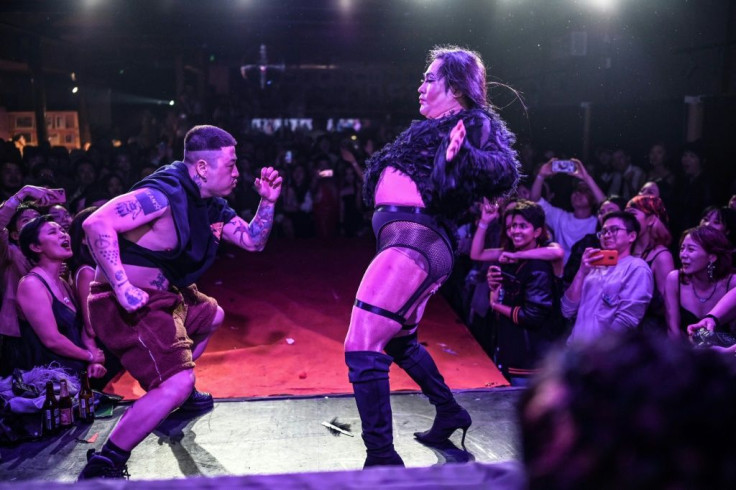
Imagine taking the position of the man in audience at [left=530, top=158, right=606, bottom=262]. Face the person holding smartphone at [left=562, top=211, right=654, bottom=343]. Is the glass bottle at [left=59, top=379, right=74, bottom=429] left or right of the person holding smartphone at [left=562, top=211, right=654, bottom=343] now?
right

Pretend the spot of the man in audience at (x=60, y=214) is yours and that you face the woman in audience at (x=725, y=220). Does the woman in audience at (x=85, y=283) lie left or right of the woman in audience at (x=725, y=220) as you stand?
right

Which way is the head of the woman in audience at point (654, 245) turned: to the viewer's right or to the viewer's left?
to the viewer's left

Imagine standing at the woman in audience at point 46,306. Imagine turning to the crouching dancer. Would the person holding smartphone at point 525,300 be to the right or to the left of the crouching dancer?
left

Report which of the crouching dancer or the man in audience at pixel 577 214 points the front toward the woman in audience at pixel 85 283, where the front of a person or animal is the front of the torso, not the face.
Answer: the man in audience

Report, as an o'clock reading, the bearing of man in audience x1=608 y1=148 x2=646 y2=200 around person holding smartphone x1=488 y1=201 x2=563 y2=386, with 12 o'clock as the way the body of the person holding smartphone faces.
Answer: The man in audience is roughly at 5 o'clock from the person holding smartphone.

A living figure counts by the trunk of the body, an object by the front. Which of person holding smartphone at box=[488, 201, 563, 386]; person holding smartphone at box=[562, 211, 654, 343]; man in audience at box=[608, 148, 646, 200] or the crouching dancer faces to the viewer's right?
the crouching dancer

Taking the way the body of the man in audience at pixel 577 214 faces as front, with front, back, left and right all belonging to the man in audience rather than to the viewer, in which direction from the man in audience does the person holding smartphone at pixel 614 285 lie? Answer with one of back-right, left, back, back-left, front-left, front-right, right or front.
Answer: front-left

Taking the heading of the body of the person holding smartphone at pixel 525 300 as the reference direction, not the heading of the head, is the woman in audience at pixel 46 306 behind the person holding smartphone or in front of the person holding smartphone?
in front

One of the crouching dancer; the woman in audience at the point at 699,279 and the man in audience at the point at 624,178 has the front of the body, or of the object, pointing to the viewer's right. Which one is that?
the crouching dancer

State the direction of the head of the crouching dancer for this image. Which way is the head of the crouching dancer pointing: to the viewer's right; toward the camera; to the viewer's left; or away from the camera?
to the viewer's right

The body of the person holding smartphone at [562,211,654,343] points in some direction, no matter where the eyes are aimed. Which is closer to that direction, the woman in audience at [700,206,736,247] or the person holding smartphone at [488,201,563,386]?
the person holding smartphone
